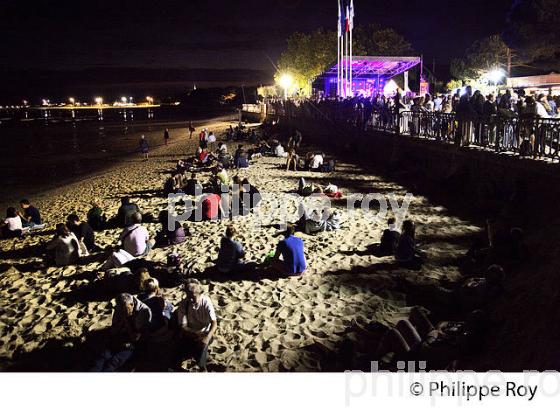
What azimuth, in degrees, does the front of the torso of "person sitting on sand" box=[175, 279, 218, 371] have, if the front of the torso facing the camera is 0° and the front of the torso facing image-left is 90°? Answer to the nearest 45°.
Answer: approximately 0°

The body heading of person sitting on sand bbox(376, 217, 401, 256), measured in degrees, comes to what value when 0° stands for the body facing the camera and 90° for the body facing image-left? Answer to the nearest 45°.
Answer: approximately 180°

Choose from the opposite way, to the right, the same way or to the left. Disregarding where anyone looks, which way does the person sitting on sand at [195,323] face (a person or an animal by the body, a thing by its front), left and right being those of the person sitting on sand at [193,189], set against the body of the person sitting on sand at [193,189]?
the opposite way

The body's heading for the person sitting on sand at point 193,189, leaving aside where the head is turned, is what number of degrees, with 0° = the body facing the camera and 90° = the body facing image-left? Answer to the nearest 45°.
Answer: approximately 180°

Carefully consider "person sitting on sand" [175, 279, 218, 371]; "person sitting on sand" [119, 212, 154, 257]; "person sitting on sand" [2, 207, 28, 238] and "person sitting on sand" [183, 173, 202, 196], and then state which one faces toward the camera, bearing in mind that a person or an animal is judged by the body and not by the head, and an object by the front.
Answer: "person sitting on sand" [175, 279, 218, 371]

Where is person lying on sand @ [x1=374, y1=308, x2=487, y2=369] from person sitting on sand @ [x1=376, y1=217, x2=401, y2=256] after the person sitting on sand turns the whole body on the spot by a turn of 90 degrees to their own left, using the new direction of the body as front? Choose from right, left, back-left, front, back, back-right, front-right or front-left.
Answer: left

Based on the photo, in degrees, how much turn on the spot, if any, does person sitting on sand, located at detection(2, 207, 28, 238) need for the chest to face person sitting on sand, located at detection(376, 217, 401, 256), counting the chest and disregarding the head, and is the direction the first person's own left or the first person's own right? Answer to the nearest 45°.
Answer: approximately 90° to the first person's own right

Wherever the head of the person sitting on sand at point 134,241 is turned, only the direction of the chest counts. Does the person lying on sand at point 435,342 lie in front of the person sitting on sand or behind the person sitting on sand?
behind
